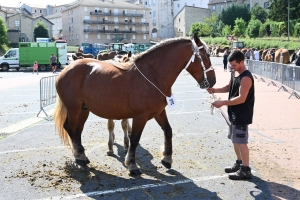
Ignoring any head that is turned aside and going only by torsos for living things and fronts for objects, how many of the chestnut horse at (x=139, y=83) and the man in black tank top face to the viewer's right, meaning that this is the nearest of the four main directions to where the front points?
1

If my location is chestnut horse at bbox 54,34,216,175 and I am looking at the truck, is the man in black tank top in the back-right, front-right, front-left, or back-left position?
back-right

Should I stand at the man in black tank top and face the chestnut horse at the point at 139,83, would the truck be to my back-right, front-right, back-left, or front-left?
front-right

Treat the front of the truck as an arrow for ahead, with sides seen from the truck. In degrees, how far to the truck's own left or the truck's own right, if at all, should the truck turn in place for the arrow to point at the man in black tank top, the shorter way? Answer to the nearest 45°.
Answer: approximately 90° to the truck's own left

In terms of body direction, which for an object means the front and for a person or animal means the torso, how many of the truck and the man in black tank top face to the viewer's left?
2

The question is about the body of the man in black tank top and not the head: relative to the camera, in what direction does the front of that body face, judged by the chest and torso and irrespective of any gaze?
to the viewer's left

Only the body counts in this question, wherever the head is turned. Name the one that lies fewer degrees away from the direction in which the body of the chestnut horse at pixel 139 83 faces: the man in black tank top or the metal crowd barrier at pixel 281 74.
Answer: the man in black tank top

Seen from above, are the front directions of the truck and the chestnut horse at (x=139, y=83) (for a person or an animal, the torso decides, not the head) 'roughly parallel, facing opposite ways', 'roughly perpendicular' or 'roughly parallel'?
roughly parallel, facing opposite ways

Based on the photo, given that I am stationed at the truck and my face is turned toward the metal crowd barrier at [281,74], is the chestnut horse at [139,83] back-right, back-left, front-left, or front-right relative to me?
front-right

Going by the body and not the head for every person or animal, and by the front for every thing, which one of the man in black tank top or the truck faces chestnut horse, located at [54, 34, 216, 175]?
the man in black tank top

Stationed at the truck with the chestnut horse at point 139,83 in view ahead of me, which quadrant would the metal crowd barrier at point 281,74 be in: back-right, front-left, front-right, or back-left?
front-left

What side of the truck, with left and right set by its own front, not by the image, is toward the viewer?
left

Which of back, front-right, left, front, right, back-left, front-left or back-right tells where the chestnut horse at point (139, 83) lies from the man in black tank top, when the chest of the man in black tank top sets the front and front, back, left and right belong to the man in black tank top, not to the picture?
front

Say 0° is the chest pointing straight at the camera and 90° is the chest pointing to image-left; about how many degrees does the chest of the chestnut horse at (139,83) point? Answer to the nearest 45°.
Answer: approximately 270°
